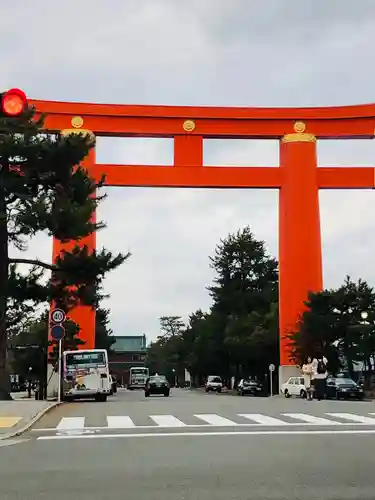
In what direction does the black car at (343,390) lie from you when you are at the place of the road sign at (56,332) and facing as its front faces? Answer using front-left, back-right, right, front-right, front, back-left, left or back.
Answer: back-left

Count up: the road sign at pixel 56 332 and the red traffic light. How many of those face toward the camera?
2

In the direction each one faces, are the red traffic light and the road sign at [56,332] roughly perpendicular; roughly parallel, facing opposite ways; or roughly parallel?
roughly parallel

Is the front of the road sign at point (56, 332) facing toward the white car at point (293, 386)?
no

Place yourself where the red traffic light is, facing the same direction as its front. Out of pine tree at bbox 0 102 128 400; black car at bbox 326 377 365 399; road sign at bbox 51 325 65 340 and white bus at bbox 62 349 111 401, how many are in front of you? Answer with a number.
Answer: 0

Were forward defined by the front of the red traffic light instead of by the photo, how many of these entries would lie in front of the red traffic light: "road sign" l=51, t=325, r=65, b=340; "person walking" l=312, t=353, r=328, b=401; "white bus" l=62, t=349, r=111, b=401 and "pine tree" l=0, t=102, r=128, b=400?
0

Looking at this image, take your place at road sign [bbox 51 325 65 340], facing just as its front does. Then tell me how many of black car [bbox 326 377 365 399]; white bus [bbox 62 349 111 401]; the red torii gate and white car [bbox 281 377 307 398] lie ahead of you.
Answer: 0

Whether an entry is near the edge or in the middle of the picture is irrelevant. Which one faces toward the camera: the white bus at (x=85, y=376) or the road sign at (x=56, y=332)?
the road sign

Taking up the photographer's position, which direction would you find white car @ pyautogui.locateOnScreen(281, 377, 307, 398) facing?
facing the viewer and to the left of the viewer

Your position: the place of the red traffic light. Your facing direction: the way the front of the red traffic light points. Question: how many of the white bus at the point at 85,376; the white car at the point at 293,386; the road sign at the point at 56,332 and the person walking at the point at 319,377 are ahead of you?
0

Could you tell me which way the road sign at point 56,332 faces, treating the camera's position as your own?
facing the viewer

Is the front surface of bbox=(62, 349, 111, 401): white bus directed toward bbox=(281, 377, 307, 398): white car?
no

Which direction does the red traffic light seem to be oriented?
toward the camera

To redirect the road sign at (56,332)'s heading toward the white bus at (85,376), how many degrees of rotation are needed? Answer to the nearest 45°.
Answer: approximately 180°

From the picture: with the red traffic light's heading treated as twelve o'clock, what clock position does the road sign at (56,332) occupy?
The road sign is roughly at 6 o'clock from the red traffic light.

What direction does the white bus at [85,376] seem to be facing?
away from the camera

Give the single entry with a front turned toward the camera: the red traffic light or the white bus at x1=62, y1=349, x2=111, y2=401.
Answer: the red traffic light

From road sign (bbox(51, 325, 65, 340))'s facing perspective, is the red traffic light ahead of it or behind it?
ahead

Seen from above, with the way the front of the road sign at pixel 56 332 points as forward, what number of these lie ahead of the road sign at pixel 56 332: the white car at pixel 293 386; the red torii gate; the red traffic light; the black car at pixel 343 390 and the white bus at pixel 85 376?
1

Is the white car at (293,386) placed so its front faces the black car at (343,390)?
no
